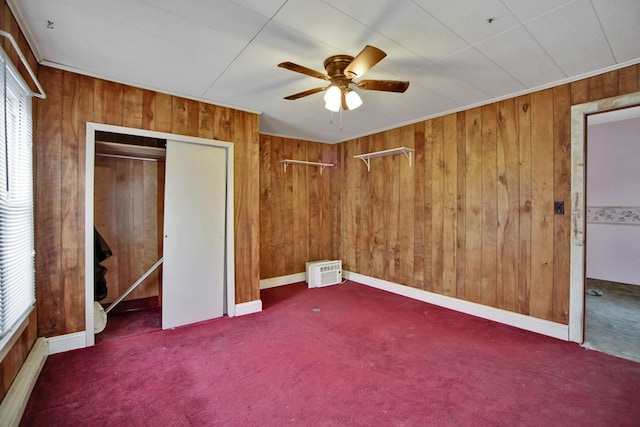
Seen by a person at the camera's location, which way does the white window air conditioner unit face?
facing the viewer and to the right of the viewer

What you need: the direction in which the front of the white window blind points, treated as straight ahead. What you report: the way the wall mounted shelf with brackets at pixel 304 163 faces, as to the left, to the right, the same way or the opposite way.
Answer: to the right

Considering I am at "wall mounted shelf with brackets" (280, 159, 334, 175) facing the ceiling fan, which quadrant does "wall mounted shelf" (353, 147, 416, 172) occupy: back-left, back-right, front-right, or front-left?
front-left

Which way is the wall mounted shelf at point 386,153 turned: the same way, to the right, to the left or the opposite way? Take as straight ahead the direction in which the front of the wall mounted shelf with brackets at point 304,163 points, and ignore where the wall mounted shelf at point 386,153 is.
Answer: to the right

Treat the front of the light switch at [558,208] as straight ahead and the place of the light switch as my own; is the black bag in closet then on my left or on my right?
on my right

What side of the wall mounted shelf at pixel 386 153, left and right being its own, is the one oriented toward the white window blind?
front

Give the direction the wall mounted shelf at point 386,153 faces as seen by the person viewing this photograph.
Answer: facing the viewer and to the left of the viewer

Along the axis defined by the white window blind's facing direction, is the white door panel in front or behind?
in front

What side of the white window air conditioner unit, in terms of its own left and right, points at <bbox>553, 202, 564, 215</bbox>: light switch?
front

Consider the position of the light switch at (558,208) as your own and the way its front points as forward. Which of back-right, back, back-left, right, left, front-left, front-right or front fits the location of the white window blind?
front-right

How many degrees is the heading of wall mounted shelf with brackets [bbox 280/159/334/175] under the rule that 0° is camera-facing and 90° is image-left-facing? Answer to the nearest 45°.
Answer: approximately 315°

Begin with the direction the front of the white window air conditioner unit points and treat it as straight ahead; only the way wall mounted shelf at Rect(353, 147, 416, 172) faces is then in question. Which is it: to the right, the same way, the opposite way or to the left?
to the right

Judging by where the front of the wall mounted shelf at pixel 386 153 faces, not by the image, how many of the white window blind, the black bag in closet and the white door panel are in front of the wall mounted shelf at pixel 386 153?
3

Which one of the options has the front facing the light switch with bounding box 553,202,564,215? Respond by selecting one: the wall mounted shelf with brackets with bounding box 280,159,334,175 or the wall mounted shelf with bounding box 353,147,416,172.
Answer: the wall mounted shelf with brackets with bounding box 280,159,334,175

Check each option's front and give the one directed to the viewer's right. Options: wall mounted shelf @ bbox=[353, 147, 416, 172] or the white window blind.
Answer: the white window blind

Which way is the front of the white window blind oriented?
to the viewer's right

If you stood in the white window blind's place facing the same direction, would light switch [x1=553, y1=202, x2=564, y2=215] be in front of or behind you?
in front

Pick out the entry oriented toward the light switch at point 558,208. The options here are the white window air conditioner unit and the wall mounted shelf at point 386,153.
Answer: the white window air conditioner unit
